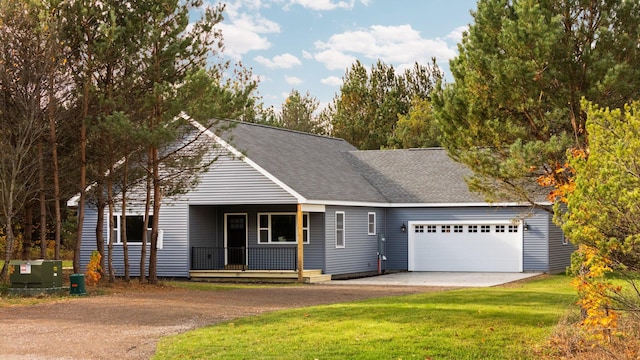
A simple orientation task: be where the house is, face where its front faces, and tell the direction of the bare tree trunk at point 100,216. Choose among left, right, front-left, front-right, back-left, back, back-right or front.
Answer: front-right

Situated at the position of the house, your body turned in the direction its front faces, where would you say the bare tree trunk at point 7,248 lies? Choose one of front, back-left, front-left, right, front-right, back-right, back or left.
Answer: front-right

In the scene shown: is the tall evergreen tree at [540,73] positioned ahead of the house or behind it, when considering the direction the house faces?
ahead

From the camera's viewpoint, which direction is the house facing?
toward the camera

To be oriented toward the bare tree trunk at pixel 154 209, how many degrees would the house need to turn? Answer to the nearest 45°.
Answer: approximately 45° to its right

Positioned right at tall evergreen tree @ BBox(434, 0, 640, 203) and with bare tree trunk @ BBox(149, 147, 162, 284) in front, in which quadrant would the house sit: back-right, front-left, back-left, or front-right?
front-right

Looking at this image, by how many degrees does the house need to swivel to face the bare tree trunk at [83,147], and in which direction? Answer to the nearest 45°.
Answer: approximately 45° to its right
